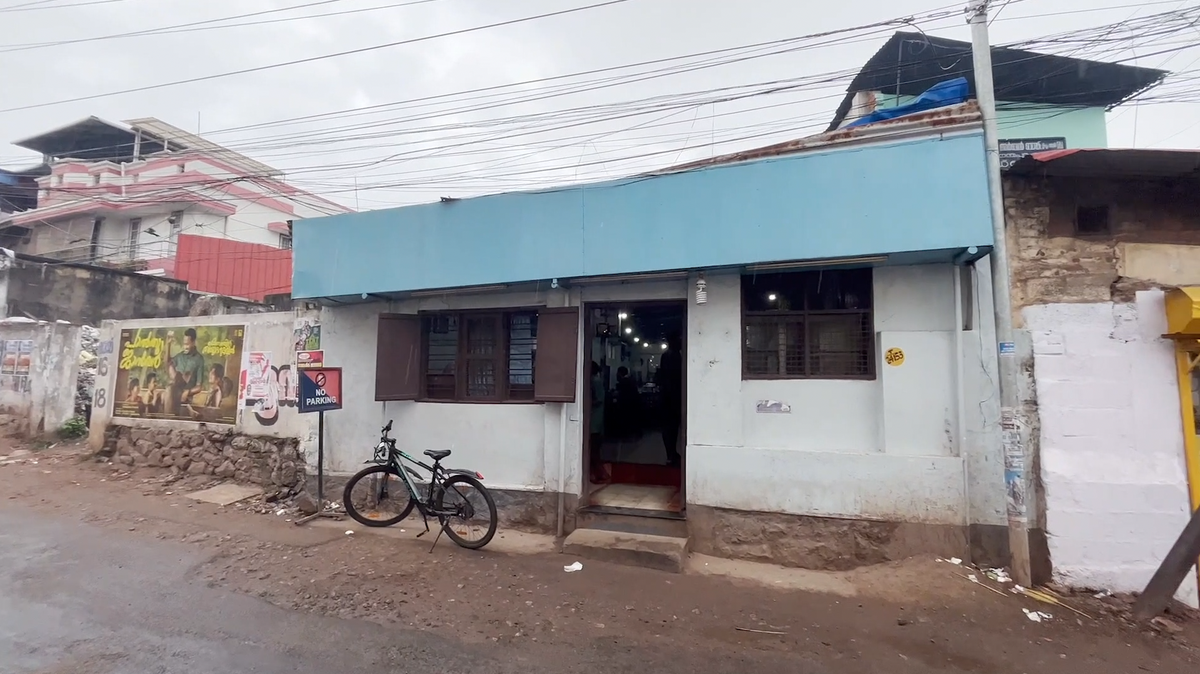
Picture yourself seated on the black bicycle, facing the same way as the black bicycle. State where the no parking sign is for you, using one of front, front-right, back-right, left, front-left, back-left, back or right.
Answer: front

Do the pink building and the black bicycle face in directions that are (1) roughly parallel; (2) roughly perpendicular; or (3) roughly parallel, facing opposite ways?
roughly perpendicular

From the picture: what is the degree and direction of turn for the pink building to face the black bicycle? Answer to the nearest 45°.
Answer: approximately 45° to its left

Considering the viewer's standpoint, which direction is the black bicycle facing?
facing away from the viewer and to the left of the viewer

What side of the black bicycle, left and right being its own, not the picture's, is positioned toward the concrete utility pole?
back

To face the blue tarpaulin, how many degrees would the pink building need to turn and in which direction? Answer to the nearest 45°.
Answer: approximately 45° to its left

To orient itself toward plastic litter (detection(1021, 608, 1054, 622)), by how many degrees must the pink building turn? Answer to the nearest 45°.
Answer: approximately 45° to its left

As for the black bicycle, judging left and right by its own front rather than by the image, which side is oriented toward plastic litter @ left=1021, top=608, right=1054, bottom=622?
back

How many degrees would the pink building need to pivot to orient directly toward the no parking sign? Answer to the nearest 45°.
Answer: approximately 45° to its left

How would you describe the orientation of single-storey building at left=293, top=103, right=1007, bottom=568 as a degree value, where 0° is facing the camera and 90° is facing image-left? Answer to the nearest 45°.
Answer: approximately 45°

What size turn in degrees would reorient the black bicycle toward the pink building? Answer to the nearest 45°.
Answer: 0° — it already faces it

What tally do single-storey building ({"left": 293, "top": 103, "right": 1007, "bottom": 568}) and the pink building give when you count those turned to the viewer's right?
0

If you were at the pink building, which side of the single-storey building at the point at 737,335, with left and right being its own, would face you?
right
